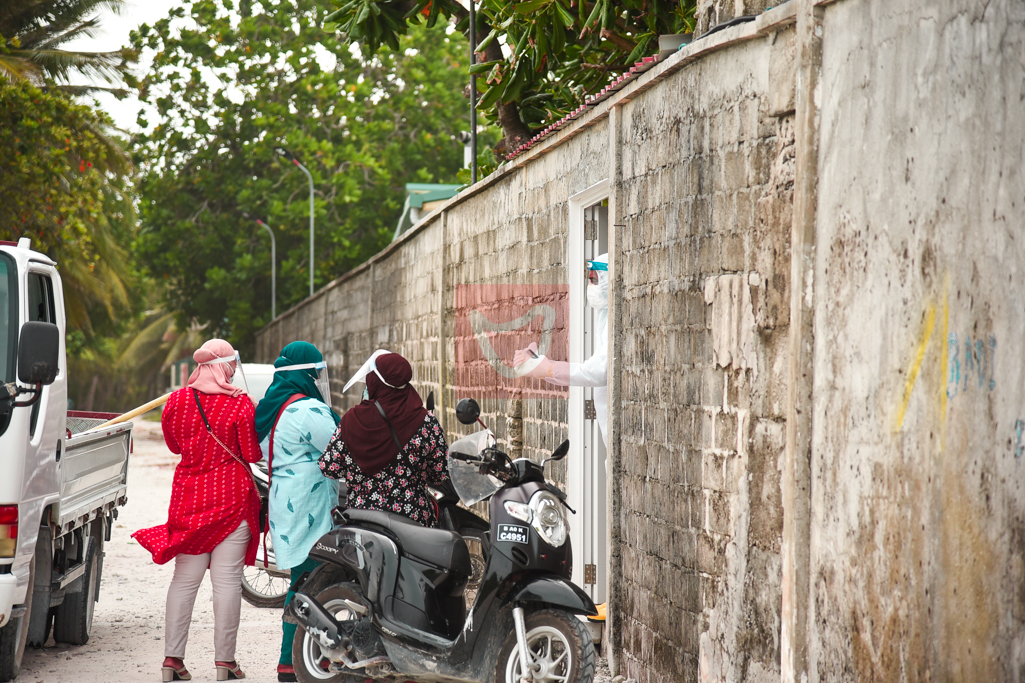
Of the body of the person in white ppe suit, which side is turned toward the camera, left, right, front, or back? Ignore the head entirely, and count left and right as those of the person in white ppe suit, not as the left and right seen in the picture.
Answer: left

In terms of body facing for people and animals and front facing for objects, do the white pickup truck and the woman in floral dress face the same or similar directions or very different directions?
very different directions

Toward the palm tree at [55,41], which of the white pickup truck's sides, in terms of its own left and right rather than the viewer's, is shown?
back

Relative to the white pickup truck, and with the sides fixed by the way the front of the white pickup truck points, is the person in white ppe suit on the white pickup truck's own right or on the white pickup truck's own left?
on the white pickup truck's own left

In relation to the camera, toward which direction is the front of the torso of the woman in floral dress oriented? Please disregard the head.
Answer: away from the camera

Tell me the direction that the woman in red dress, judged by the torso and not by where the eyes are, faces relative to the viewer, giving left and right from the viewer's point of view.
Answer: facing away from the viewer and to the right of the viewer

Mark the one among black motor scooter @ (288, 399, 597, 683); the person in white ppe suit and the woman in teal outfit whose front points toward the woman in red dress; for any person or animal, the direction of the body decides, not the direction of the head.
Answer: the person in white ppe suit

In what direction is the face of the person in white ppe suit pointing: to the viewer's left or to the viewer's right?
to the viewer's left

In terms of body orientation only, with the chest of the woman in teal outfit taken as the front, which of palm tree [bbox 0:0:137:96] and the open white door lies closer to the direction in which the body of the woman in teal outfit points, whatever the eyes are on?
the open white door

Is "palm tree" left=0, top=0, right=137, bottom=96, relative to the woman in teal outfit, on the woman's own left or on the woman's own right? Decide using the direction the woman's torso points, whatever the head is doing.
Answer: on the woman's own left

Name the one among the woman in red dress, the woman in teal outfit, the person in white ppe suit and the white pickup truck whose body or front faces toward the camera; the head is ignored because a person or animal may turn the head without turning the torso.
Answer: the white pickup truck
